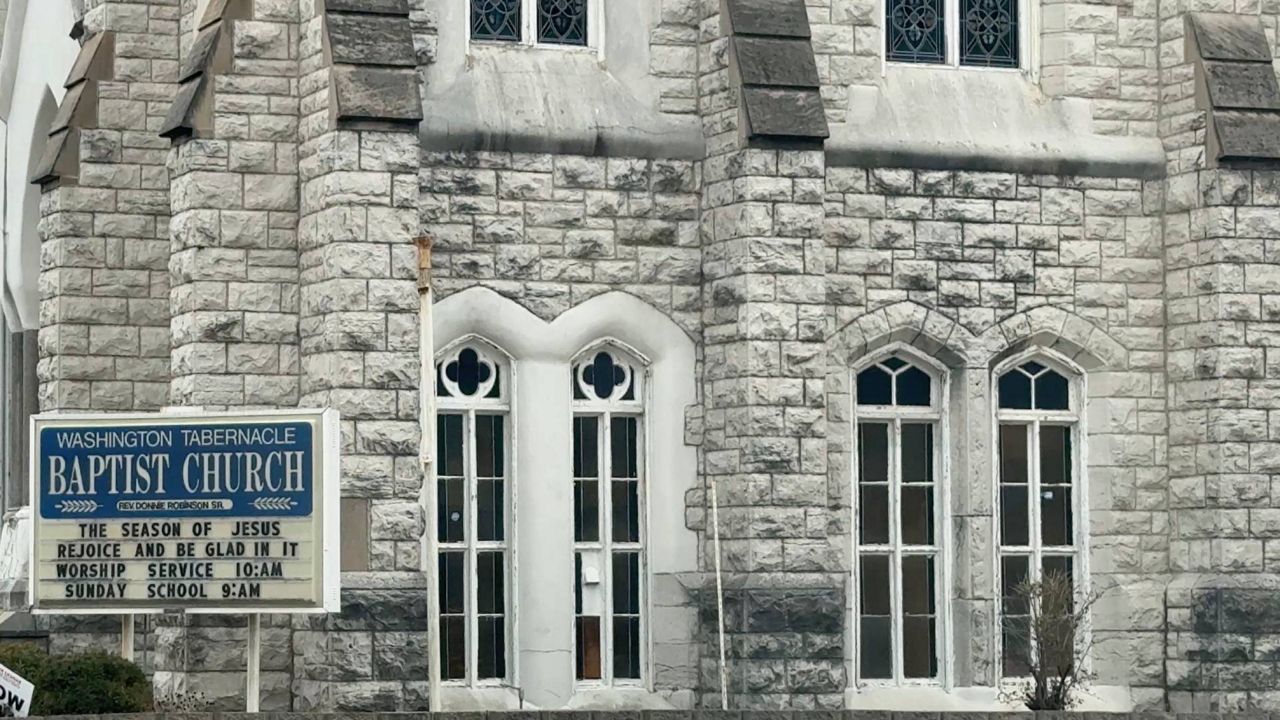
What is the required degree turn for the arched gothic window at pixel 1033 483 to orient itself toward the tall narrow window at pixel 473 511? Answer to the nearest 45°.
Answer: approximately 45° to its right

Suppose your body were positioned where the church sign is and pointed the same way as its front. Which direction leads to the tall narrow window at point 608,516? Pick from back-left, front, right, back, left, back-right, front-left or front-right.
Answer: back-left

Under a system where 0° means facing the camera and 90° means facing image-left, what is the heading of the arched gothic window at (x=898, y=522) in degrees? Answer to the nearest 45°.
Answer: approximately 0°

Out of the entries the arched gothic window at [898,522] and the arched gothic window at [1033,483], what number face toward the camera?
2

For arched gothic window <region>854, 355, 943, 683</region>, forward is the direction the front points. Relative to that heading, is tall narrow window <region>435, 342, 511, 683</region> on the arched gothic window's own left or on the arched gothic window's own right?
on the arched gothic window's own right

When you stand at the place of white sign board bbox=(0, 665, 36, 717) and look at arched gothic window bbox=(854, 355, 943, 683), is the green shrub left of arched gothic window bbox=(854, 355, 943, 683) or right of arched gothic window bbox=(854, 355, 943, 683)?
left

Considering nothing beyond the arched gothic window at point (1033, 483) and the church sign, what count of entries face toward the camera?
2

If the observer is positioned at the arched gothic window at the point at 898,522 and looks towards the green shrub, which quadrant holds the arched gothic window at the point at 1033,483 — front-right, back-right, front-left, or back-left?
back-left

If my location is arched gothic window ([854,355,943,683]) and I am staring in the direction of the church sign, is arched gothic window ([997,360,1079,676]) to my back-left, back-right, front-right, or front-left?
back-left

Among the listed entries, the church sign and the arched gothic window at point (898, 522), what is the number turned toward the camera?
2
